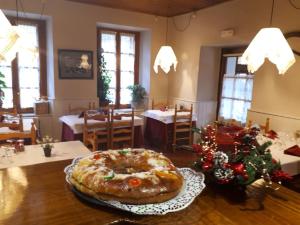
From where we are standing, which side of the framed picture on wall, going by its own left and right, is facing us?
front

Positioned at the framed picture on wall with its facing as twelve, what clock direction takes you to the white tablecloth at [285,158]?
The white tablecloth is roughly at 11 o'clock from the framed picture on wall.

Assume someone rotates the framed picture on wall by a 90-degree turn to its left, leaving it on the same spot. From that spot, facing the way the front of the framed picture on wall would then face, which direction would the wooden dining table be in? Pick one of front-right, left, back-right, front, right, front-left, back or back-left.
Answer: right

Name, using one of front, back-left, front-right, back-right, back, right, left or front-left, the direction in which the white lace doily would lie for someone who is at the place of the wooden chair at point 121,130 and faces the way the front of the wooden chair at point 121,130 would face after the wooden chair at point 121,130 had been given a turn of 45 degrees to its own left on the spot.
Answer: back-left

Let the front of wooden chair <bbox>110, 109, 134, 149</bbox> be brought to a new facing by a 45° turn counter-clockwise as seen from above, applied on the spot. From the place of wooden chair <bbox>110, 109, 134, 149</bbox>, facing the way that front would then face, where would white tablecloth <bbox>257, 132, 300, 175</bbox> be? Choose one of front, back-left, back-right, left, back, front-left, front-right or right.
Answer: back

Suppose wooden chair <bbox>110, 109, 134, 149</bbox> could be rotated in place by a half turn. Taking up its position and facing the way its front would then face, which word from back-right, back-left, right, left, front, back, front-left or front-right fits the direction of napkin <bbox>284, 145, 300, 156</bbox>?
front-left

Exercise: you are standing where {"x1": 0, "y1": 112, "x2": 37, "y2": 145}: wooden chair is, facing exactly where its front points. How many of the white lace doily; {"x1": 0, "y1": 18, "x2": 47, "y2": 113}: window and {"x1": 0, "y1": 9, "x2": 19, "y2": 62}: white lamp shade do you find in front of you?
2

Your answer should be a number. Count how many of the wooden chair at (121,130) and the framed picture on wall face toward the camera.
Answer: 1

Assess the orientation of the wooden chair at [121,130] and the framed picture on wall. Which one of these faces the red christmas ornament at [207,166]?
the framed picture on wall

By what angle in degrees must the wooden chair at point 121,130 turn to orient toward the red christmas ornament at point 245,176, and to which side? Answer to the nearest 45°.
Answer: approximately 180°
